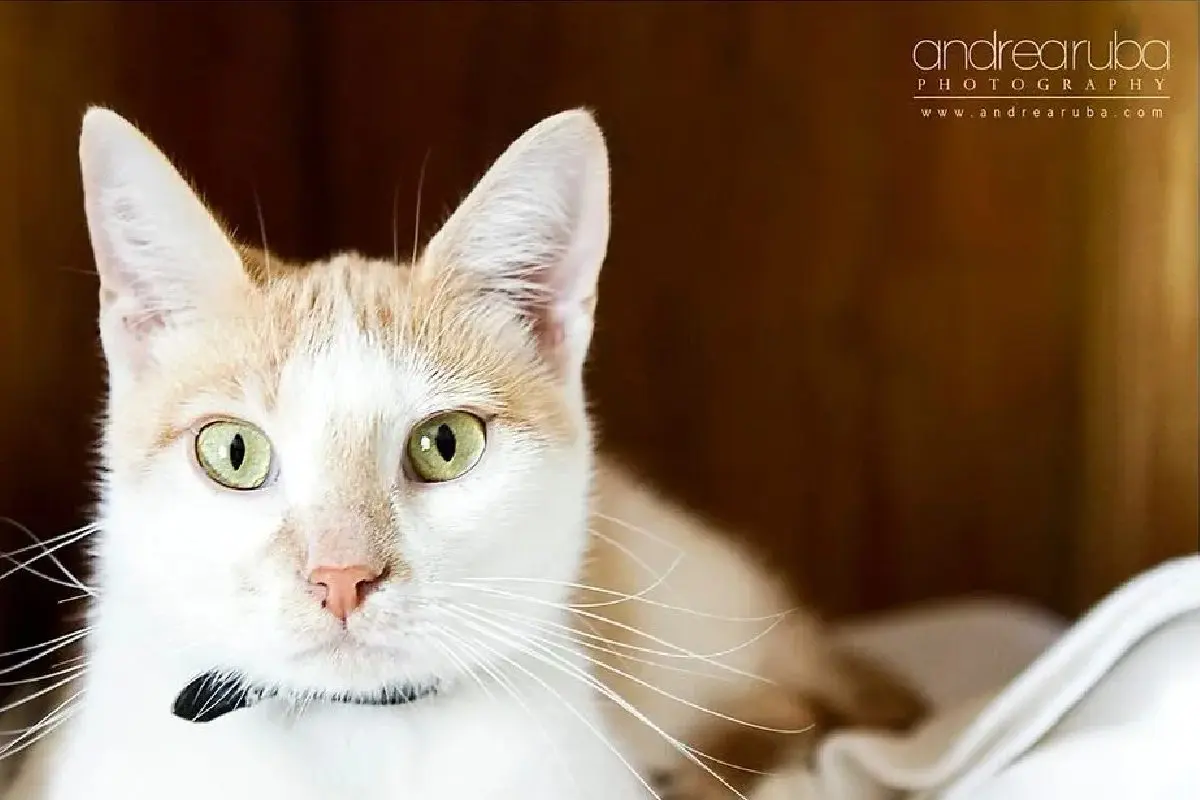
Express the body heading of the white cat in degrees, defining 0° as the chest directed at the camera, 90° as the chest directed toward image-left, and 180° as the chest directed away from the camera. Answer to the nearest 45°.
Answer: approximately 0°
